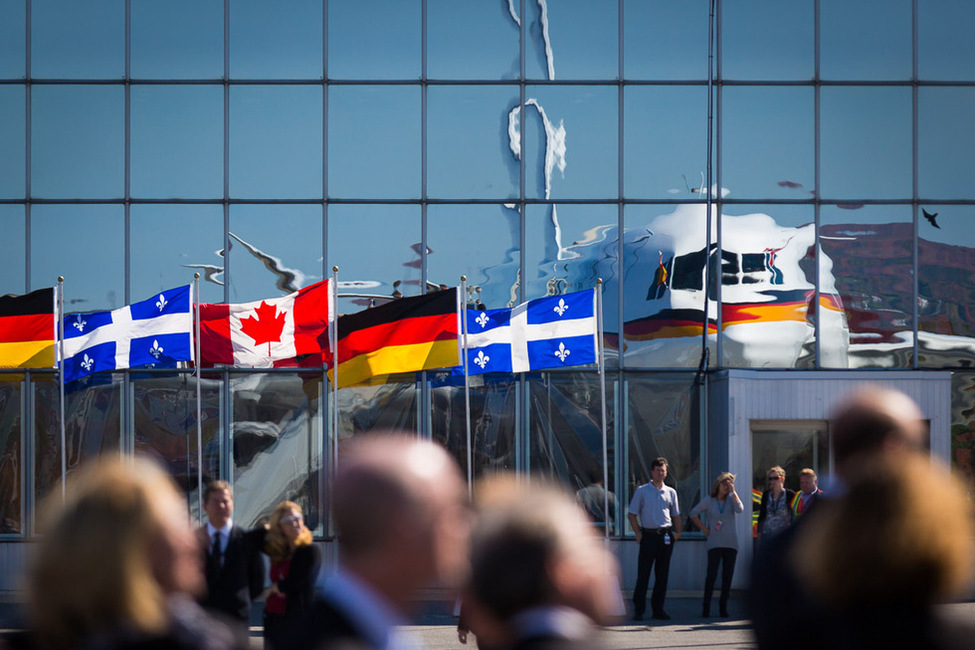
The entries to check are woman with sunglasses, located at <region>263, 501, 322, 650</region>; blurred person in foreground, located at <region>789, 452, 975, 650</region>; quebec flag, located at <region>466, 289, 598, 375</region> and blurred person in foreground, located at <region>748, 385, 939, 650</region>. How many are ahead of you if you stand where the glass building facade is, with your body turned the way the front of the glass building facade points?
4

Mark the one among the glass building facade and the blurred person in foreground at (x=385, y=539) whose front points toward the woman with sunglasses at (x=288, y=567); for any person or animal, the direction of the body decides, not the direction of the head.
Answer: the glass building facade

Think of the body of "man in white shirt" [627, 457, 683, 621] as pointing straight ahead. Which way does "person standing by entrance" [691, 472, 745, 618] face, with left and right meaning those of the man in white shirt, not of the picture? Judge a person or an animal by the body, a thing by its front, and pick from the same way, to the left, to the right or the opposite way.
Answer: the same way

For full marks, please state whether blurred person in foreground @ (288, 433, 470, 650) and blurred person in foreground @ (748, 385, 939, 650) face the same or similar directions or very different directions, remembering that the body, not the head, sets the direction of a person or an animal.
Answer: same or similar directions

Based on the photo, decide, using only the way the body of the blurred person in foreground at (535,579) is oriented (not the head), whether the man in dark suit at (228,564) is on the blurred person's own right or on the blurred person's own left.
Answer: on the blurred person's own left

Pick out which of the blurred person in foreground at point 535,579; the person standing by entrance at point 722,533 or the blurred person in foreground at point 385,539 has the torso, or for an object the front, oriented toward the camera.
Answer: the person standing by entrance

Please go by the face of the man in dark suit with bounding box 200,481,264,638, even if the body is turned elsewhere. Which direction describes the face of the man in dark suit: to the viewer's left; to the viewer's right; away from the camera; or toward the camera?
toward the camera

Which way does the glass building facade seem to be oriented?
toward the camera

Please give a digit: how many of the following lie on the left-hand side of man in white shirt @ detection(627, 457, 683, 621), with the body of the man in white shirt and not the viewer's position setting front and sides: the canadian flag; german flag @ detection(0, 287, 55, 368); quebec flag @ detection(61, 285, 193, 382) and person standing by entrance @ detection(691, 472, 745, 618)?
1

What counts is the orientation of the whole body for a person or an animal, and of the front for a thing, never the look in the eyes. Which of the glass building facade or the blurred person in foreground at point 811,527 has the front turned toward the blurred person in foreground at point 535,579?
the glass building facade

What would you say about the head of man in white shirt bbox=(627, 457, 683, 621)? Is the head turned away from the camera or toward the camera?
toward the camera

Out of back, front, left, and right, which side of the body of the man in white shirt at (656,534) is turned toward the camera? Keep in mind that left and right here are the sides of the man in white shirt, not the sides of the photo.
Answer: front

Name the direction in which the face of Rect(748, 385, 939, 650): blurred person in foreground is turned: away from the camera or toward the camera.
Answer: away from the camera

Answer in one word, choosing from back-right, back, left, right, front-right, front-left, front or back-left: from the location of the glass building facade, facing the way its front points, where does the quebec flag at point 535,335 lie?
front

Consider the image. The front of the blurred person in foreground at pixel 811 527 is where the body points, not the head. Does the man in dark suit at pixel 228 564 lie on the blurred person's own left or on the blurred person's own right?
on the blurred person's own left

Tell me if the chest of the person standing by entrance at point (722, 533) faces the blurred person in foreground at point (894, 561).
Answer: yes

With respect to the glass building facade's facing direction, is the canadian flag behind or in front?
in front

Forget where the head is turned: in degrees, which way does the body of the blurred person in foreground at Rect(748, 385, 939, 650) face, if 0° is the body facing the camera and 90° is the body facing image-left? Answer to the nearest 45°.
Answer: approximately 225°
